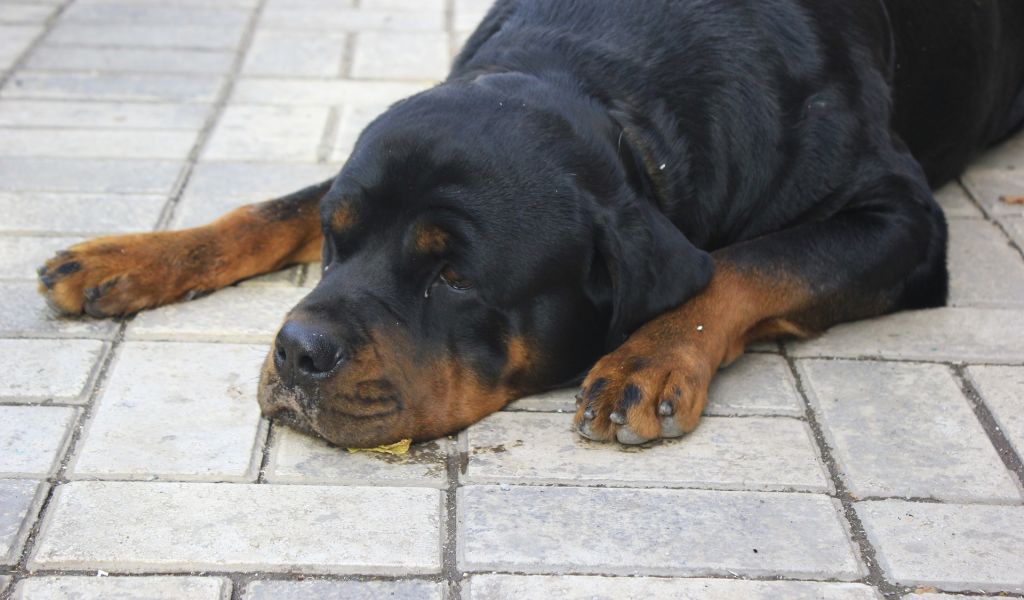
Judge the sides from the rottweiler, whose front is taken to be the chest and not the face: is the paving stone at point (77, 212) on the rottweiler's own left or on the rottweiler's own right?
on the rottweiler's own right

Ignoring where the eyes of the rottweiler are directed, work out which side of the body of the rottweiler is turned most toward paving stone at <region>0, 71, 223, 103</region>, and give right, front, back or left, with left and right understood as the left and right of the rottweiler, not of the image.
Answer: right

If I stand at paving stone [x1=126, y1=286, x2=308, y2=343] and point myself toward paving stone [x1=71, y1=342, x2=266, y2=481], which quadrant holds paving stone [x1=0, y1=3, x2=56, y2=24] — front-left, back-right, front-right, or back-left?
back-right

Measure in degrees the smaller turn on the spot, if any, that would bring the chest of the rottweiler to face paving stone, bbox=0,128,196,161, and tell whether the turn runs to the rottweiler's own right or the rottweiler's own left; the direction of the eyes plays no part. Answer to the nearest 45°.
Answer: approximately 90° to the rottweiler's own right

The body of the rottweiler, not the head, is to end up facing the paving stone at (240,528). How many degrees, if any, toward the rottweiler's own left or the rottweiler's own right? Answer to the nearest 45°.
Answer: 0° — it already faces it

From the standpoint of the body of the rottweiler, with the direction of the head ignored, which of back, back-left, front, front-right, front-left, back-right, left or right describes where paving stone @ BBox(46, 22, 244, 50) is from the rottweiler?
right

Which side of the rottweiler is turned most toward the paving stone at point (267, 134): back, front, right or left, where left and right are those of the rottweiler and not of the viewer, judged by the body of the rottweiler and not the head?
right

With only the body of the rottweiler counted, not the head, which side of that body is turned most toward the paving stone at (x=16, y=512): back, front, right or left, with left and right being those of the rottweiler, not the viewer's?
front

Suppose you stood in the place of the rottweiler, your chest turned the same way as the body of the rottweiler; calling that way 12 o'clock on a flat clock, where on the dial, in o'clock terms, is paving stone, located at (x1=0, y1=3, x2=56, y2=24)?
The paving stone is roughly at 3 o'clock from the rottweiler.

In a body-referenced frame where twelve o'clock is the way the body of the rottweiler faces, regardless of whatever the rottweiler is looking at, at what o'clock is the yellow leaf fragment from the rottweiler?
The yellow leaf fragment is roughly at 12 o'clock from the rottweiler.

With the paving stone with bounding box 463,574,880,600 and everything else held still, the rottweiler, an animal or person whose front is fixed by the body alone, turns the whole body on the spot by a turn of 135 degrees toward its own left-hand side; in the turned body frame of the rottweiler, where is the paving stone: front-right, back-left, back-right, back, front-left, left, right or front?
right

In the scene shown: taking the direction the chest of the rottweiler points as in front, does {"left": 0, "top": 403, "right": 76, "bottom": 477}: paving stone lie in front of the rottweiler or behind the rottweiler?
in front

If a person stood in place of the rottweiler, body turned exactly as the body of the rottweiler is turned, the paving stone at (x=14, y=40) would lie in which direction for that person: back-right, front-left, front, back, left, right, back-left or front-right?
right

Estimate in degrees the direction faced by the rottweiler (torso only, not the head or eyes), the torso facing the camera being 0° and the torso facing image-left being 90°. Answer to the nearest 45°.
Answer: approximately 45°

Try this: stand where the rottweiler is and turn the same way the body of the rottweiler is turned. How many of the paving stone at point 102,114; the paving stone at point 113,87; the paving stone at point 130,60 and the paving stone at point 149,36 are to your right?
4
